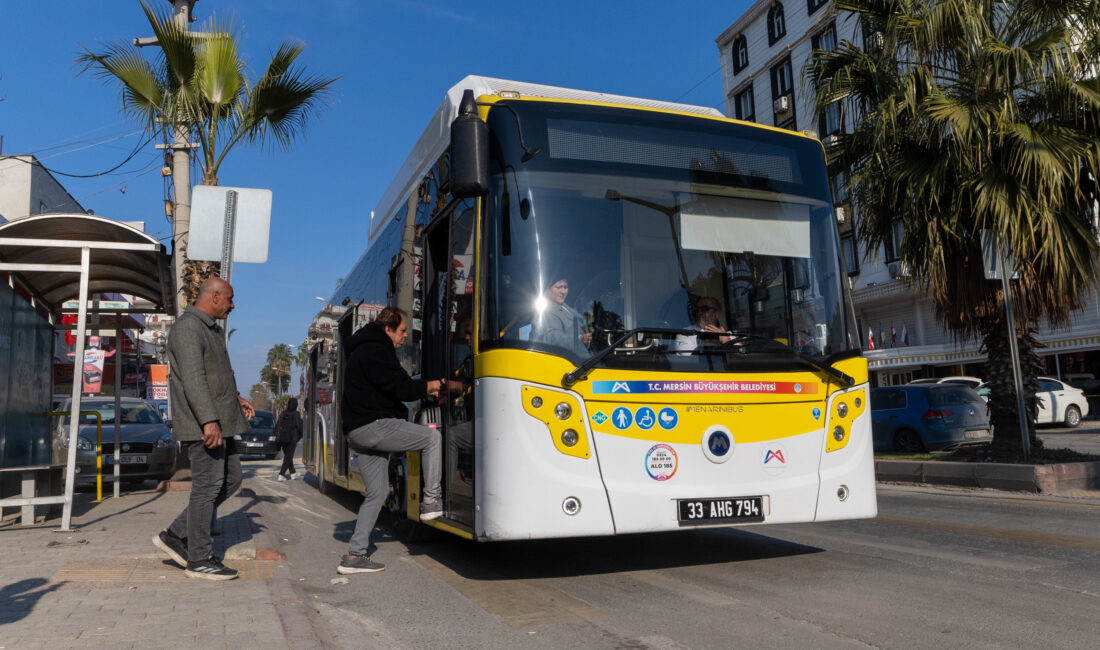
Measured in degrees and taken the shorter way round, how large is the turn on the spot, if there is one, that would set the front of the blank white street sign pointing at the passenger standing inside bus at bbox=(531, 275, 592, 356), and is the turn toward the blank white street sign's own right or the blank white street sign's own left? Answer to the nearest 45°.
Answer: approximately 135° to the blank white street sign's own right

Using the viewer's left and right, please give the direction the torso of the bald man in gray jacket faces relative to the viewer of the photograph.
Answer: facing to the right of the viewer

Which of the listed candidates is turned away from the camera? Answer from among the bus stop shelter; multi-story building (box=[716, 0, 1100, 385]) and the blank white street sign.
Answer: the blank white street sign

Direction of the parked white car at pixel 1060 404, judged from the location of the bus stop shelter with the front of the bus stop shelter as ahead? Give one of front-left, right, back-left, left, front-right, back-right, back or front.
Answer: front

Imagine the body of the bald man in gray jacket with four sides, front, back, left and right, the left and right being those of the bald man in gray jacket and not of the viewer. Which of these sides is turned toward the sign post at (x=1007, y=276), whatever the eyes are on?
front

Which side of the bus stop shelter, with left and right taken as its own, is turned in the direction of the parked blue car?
front

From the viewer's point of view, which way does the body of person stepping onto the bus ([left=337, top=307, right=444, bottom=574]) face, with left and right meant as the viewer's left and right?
facing to the right of the viewer

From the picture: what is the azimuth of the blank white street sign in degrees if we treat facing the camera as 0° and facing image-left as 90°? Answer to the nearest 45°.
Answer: approximately 180°

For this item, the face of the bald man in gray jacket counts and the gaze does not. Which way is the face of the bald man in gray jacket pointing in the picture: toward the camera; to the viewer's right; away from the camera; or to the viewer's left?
to the viewer's right

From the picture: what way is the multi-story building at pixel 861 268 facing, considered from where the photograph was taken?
facing the viewer and to the left of the viewer

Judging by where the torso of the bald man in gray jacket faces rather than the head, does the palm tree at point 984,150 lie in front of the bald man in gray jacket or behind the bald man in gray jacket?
in front

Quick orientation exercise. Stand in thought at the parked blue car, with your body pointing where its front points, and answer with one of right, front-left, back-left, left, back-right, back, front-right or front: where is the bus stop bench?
left

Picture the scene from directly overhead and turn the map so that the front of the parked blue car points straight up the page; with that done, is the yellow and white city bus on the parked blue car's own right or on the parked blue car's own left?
on the parked blue car's own left
